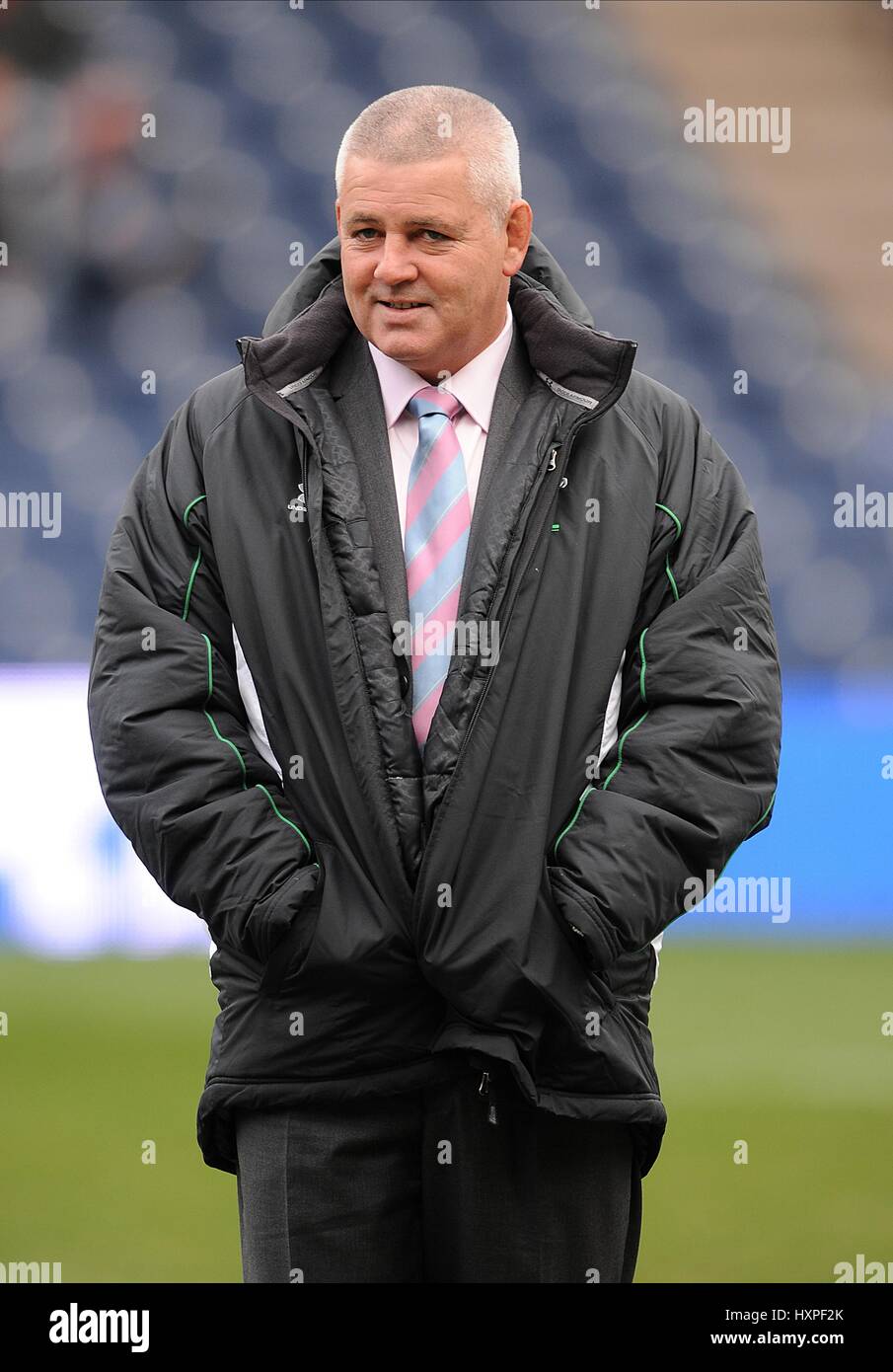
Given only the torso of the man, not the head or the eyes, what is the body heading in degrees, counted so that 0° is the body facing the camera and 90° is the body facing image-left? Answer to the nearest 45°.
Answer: approximately 0°
